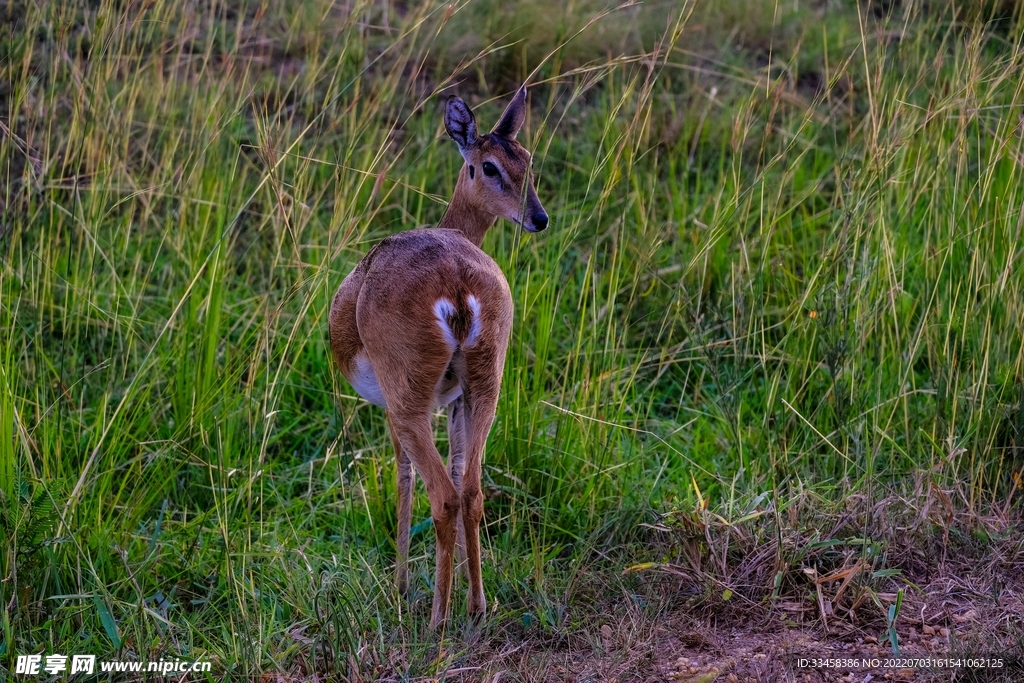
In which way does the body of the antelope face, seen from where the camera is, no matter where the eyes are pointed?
away from the camera
